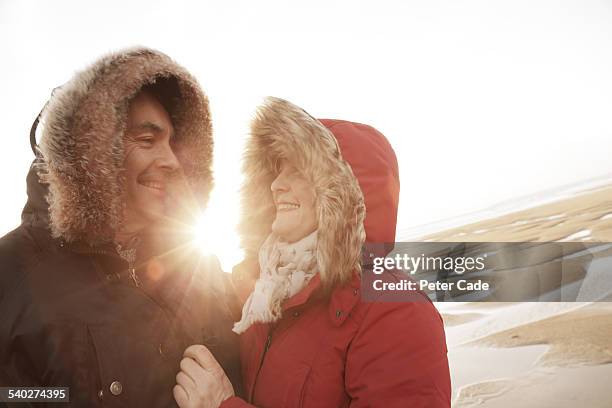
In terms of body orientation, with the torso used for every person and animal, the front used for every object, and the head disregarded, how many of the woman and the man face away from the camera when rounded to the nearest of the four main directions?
0

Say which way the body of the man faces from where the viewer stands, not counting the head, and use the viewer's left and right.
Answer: facing the viewer and to the right of the viewer

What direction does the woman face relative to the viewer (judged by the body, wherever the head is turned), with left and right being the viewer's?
facing the viewer and to the left of the viewer

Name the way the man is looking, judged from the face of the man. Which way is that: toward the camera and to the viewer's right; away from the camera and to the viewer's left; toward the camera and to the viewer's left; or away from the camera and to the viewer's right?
toward the camera and to the viewer's right

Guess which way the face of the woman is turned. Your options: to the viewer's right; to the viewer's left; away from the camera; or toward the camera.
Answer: to the viewer's left
